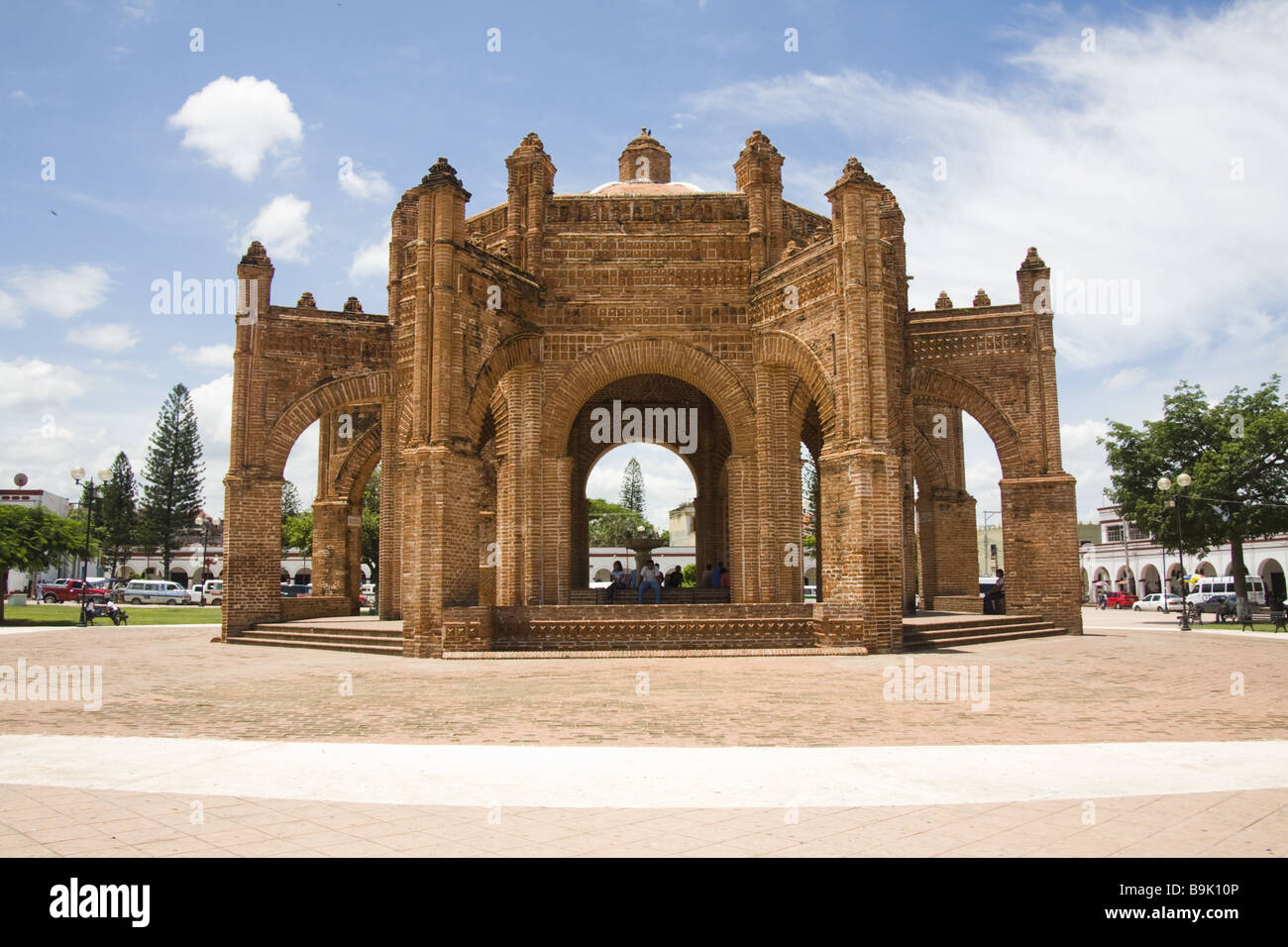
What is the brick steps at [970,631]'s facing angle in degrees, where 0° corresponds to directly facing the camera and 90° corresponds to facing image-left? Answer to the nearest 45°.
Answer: approximately 315°

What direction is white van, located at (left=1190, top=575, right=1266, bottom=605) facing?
to the viewer's left

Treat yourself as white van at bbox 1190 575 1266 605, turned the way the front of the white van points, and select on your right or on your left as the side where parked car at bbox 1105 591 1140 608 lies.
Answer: on your right

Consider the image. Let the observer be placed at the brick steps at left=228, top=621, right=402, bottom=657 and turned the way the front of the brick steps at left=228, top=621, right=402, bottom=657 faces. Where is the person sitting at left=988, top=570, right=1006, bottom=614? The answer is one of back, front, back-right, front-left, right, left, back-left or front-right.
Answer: back-left

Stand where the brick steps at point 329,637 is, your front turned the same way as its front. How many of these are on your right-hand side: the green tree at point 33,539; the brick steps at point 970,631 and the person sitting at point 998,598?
1
